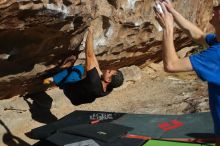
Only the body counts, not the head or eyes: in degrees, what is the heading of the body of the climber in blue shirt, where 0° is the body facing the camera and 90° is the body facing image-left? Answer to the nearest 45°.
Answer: approximately 90°
